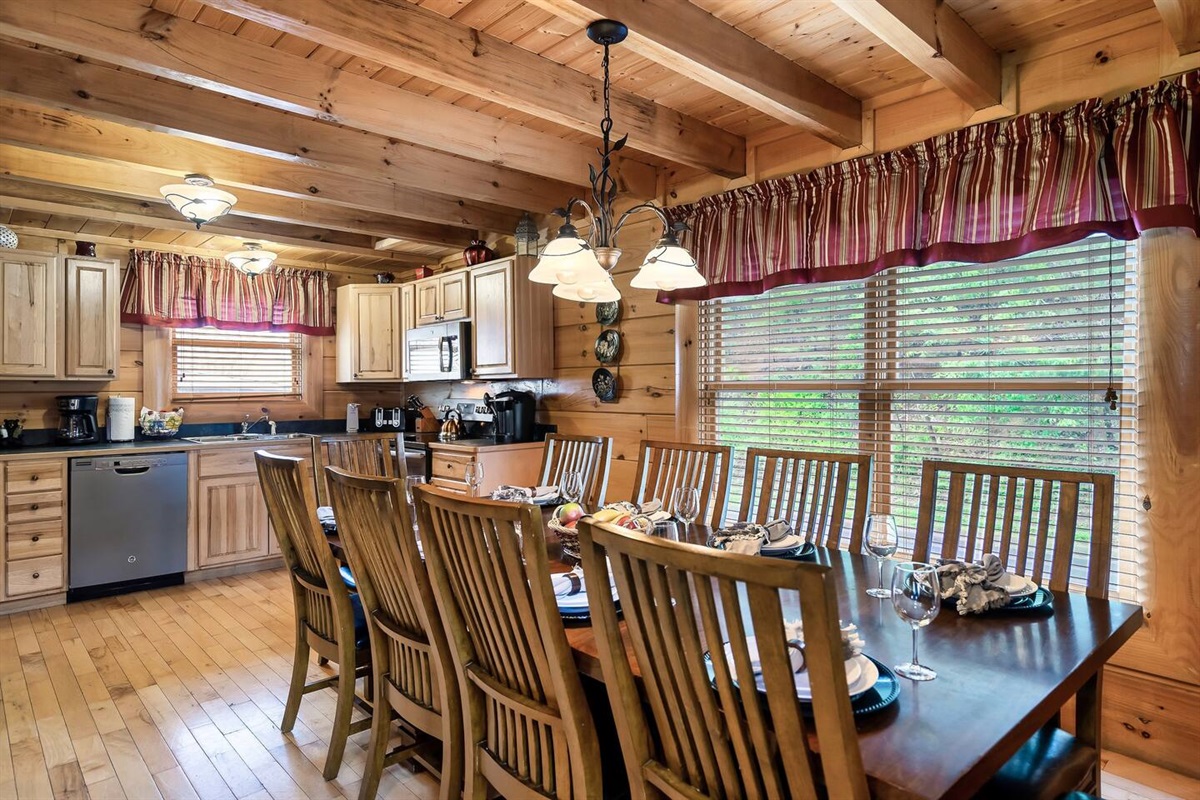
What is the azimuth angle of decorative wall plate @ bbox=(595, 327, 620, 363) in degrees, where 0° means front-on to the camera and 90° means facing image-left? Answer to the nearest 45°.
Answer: approximately 45°

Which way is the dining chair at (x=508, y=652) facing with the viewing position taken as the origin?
facing away from the viewer and to the right of the viewer

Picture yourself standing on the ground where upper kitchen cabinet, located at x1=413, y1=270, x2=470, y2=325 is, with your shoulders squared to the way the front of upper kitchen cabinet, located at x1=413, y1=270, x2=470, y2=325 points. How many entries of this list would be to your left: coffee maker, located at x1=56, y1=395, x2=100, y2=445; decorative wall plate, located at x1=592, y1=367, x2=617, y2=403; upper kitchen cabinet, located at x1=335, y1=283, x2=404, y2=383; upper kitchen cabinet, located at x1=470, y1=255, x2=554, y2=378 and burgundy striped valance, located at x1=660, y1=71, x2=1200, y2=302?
3

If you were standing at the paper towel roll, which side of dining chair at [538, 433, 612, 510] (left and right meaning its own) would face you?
right

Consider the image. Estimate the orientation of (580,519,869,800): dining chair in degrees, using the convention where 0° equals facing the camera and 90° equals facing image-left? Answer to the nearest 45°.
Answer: approximately 225°

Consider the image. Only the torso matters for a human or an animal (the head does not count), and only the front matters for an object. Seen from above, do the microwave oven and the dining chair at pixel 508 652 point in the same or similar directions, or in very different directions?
very different directions

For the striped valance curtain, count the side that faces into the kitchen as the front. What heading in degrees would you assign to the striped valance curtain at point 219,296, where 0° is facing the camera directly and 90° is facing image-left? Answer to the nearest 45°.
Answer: approximately 0°

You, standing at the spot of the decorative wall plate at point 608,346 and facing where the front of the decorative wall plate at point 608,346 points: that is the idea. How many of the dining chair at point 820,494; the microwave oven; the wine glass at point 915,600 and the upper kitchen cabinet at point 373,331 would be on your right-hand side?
2

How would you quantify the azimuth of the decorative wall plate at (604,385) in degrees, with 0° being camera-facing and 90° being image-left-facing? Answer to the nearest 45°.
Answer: approximately 45°
